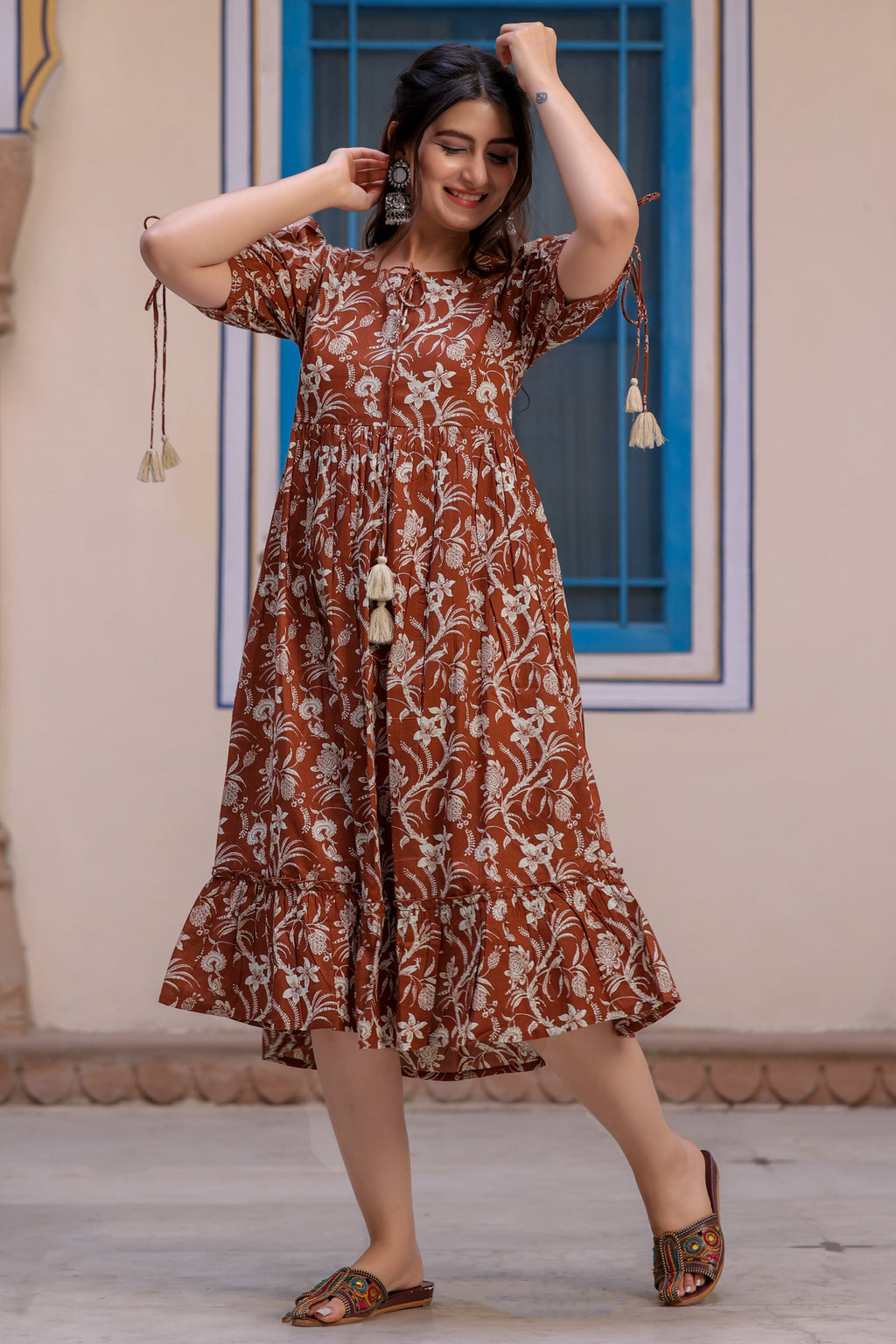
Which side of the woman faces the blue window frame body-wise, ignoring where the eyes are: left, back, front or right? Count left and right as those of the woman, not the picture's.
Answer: back

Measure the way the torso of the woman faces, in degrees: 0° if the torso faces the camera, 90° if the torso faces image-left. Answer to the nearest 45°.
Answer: approximately 0°
